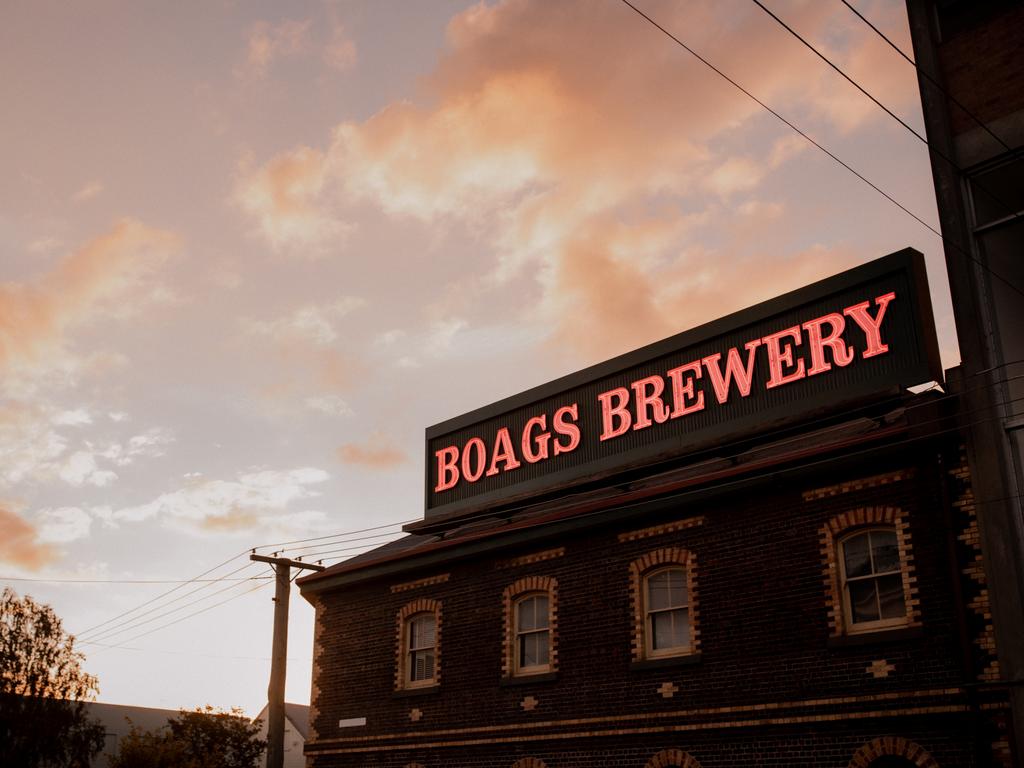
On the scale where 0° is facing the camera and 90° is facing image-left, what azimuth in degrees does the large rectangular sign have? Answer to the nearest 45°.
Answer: approximately 45°

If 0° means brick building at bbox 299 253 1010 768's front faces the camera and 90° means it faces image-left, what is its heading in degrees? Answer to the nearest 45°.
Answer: approximately 45°

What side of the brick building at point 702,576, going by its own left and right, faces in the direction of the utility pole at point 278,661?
right

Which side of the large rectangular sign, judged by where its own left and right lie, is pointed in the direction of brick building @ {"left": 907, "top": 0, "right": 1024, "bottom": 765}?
left

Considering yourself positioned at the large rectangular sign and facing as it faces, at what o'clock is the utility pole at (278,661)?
The utility pole is roughly at 2 o'clock from the large rectangular sign.

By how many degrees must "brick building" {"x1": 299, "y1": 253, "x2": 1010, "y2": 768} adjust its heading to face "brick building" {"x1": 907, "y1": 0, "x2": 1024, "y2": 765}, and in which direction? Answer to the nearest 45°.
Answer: approximately 90° to its left
